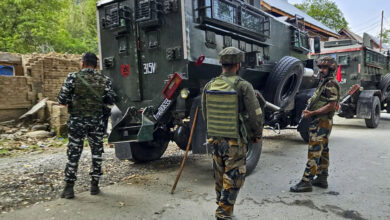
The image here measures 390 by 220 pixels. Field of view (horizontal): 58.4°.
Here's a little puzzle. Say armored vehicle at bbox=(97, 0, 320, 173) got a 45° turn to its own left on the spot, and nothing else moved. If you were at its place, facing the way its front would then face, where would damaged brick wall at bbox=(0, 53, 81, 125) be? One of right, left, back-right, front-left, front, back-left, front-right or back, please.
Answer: front-left

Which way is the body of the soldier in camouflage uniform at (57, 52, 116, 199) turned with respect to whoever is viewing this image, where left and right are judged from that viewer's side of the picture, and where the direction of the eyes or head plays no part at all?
facing away from the viewer

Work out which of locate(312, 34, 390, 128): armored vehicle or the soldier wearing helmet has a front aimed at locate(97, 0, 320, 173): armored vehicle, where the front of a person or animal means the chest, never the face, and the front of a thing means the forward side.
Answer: the soldier wearing helmet

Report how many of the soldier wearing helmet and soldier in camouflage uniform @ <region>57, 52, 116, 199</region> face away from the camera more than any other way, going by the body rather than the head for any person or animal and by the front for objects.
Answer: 1

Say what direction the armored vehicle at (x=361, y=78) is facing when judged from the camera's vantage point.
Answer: facing away from the viewer and to the right of the viewer

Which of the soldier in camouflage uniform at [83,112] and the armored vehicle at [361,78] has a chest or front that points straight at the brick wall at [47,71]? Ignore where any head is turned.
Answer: the soldier in camouflage uniform

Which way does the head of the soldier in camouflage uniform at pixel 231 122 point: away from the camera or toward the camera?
away from the camera

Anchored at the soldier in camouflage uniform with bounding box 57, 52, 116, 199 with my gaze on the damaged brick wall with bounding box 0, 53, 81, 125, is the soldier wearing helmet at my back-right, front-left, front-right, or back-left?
back-right
